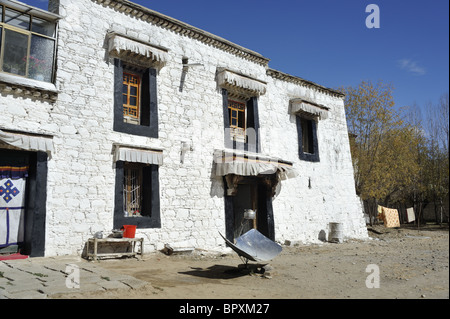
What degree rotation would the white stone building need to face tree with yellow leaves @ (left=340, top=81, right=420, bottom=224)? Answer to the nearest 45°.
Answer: approximately 90° to its left

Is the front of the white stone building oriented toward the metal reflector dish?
yes

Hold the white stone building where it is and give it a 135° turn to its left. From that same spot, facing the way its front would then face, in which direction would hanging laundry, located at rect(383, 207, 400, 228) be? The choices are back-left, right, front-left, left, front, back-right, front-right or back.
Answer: front-right

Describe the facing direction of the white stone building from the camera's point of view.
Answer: facing the viewer and to the right of the viewer

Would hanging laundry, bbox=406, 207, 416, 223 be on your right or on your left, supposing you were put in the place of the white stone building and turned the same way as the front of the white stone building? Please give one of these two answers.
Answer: on your left

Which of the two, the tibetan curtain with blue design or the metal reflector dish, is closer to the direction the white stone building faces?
the metal reflector dish

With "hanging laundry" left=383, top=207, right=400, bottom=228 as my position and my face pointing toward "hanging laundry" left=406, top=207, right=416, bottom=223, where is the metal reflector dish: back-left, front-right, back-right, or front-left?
back-right

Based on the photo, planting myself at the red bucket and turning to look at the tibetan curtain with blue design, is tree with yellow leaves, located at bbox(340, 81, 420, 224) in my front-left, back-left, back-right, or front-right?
back-right

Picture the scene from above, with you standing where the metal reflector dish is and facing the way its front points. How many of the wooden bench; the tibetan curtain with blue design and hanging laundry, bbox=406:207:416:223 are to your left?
1
